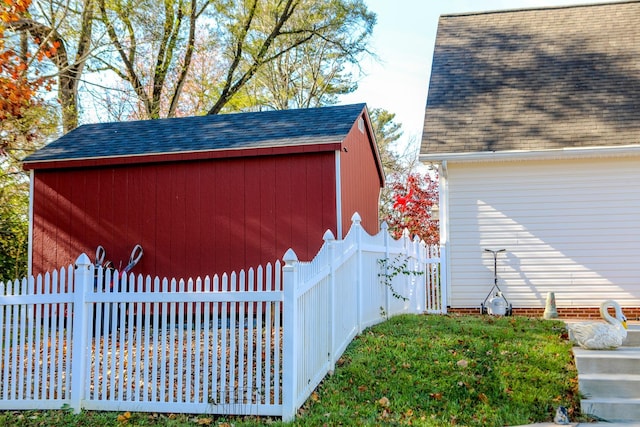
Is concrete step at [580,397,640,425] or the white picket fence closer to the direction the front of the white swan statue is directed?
the concrete step

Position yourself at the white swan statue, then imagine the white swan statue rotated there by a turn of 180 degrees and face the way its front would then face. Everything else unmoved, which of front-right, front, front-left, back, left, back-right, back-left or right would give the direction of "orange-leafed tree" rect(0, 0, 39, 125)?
front

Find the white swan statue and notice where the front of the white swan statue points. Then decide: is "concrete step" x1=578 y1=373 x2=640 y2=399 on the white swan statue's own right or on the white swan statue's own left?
on the white swan statue's own right

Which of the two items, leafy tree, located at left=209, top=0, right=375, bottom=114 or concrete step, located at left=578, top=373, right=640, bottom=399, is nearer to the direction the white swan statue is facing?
the concrete step

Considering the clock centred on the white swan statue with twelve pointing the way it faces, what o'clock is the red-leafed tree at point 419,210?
The red-leafed tree is roughly at 8 o'clock from the white swan statue.

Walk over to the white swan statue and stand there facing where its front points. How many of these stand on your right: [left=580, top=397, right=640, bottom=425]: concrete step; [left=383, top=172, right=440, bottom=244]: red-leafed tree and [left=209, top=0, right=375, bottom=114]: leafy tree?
1

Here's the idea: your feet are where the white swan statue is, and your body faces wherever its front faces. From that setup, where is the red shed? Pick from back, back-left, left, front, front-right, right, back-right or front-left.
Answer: back

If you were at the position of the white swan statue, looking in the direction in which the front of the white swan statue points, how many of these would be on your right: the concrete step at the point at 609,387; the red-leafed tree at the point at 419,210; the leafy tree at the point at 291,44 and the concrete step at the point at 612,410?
2

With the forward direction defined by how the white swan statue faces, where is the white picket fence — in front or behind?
behind

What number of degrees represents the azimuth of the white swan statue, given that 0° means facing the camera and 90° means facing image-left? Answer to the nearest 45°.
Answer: approximately 270°

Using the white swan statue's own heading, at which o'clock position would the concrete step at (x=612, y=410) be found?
The concrete step is roughly at 3 o'clock from the white swan statue.

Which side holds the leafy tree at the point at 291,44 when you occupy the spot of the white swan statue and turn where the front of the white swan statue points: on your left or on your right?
on your left
